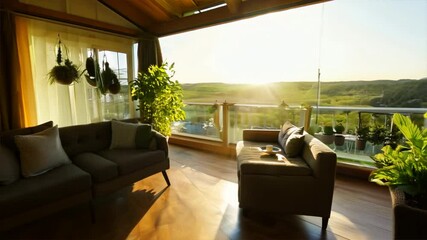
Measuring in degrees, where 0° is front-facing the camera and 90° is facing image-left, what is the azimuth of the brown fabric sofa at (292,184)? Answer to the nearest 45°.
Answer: approximately 90°

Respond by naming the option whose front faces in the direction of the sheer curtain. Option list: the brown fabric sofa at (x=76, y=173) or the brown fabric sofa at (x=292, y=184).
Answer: the brown fabric sofa at (x=292, y=184)

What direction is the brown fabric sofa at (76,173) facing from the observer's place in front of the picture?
facing the viewer and to the right of the viewer

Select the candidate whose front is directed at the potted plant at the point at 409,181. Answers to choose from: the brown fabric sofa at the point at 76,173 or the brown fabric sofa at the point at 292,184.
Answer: the brown fabric sofa at the point at 76,173

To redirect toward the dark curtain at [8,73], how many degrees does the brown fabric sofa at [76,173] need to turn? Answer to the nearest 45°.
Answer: approximately 180°

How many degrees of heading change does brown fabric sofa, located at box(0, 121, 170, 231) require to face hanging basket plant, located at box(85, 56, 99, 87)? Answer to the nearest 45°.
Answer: approximately 135° to its left

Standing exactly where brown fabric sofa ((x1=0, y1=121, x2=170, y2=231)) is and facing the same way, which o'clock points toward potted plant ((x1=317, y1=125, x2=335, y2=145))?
The potted plant is roughly at 11 o'clock from the brown fabric sofa.

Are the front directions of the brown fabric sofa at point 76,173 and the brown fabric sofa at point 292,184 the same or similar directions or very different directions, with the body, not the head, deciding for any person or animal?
very different directions

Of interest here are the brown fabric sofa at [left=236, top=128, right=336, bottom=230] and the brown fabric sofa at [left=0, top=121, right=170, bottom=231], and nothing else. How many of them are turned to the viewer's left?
1

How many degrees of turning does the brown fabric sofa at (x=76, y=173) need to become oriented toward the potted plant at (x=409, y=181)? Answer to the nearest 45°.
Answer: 0° — it already faces it

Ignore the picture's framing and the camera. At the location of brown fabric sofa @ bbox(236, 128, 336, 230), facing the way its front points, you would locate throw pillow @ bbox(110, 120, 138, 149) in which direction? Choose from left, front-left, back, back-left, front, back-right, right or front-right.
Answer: front
